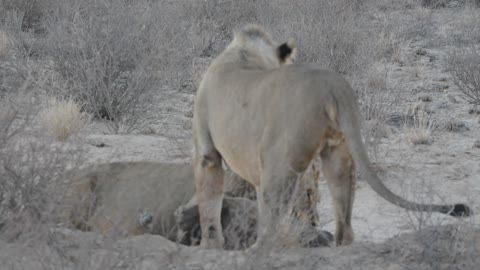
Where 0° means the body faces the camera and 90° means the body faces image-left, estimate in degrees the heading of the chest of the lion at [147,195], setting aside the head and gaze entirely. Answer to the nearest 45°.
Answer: approximately 270°

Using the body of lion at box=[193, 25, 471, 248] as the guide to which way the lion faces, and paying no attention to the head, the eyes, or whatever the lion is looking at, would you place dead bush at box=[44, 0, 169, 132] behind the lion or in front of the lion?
in front

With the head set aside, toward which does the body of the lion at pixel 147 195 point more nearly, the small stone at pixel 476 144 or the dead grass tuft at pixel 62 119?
the small stone

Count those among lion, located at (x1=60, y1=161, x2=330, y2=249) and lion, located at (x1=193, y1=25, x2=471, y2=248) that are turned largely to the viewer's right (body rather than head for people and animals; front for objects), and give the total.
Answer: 1

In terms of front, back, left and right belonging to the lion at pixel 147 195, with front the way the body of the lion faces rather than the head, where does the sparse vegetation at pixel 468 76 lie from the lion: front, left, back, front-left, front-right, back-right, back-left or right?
front-left

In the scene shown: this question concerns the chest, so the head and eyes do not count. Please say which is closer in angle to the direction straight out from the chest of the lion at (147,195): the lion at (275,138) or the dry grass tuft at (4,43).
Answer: the lion

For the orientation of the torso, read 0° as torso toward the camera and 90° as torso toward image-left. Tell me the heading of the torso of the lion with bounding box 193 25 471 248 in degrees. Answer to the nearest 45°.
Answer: approximately 135°

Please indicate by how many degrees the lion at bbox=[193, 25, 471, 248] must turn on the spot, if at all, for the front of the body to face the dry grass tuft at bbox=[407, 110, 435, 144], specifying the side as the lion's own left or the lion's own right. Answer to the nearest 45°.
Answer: approximately 45° to the lion's own right
